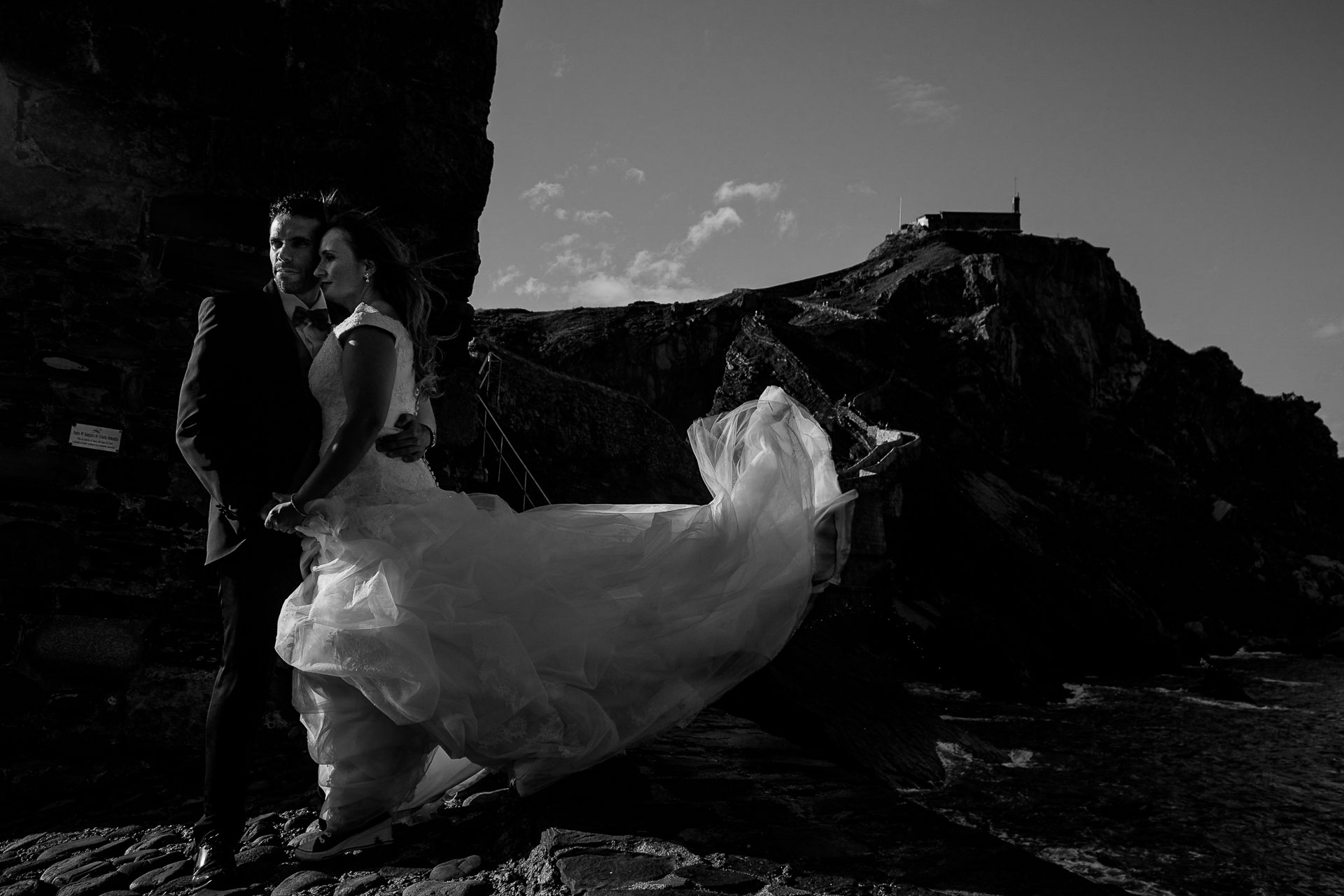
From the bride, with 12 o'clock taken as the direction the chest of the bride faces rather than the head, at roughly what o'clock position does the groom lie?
The groom is roughly at 12 o'clock from the bride.

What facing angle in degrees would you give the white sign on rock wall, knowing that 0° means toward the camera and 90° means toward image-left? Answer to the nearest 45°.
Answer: approximately 0°

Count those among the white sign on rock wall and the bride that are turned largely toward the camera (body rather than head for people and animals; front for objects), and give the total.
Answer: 1

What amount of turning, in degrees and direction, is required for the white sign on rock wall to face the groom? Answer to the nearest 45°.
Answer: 0° — it already faces them

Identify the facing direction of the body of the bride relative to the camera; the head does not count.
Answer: to the viewer's left
